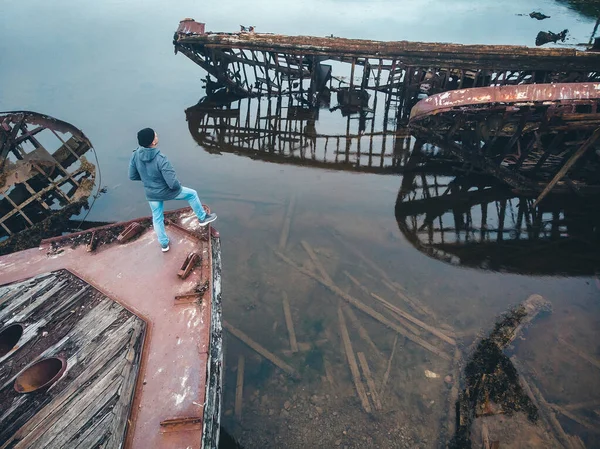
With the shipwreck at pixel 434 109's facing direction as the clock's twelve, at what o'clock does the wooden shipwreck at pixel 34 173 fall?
The wooden shipwreck is roughly at 11 o'clock from the shipwreck.

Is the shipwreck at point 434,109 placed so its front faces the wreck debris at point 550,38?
no

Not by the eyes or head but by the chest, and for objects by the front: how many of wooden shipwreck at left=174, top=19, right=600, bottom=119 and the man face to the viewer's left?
1

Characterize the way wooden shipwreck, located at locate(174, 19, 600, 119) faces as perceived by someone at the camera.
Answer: facing to the left of the viewer

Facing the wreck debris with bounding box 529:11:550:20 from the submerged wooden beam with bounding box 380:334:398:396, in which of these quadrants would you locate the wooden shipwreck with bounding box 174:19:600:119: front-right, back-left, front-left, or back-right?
front-left

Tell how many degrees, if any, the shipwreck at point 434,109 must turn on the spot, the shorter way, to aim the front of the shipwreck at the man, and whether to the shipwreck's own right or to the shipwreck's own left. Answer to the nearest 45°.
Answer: approximately 45° to the shipwreck's own left

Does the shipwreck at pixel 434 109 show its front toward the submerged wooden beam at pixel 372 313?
no

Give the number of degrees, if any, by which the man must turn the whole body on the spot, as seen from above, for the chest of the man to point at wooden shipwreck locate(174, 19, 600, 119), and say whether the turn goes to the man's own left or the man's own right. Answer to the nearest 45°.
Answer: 0° — they already face it

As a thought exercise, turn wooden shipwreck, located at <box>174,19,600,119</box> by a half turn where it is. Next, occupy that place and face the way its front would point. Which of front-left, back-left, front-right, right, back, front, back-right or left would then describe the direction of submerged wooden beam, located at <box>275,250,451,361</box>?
right

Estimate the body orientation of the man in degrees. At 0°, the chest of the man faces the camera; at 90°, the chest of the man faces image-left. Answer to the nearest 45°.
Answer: approximately 225°

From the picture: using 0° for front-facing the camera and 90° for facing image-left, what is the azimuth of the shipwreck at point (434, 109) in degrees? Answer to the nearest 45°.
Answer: approximately 90°

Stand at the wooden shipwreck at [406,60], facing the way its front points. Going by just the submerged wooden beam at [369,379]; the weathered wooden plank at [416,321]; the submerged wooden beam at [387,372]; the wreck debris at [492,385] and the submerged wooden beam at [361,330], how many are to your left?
5

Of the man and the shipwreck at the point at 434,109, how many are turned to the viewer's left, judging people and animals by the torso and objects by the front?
1

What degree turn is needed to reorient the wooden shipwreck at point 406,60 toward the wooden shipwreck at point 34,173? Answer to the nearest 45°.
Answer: approximately 45° to its left
